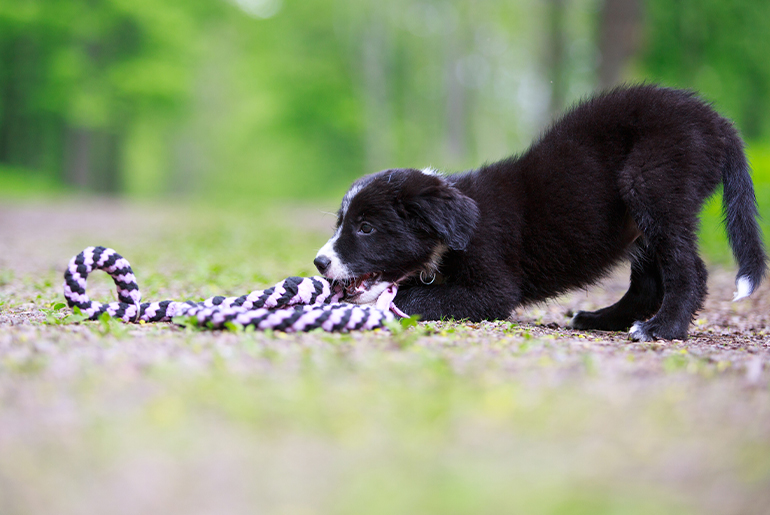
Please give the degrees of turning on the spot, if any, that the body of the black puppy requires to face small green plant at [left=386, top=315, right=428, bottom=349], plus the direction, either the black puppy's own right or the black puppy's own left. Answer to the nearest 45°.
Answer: approximately 45° to the black puppy's own left

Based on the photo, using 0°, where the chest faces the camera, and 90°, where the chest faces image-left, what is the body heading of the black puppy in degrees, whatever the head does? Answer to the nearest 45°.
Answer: approximately 90°

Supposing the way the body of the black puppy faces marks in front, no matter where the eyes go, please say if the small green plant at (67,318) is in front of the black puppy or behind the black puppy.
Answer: in front

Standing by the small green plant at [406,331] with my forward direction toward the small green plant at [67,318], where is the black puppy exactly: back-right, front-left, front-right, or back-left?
back-right
